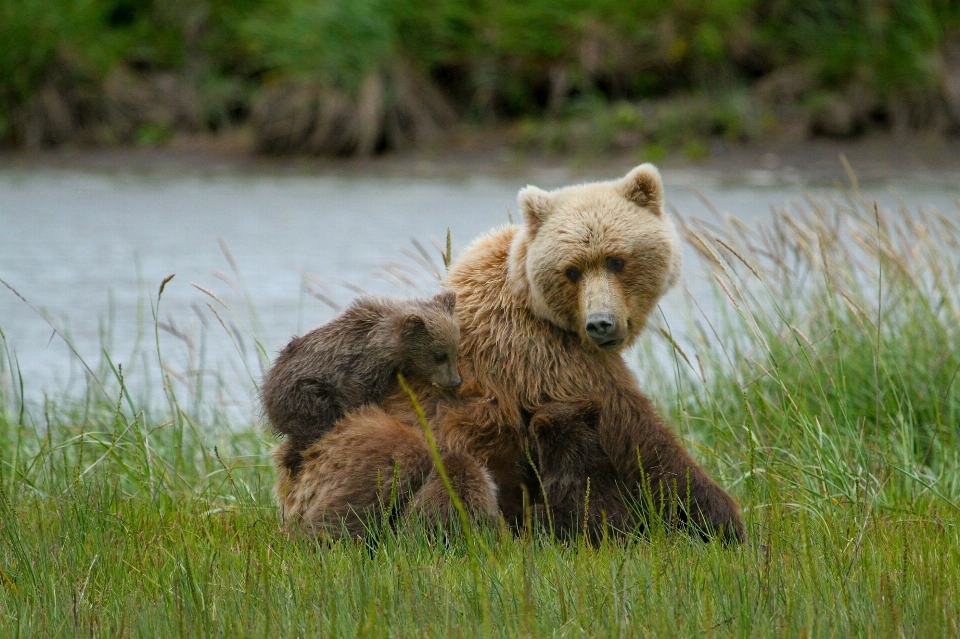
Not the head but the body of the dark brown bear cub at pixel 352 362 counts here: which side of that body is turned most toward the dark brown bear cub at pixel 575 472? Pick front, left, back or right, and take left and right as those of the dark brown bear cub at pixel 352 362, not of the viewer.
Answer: front

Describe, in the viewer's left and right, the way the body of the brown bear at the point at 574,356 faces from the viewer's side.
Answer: facing the viewer and to the right of the viewer

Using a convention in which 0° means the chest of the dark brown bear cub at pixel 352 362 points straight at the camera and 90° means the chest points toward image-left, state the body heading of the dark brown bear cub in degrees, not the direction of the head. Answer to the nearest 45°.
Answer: approximately 270°
